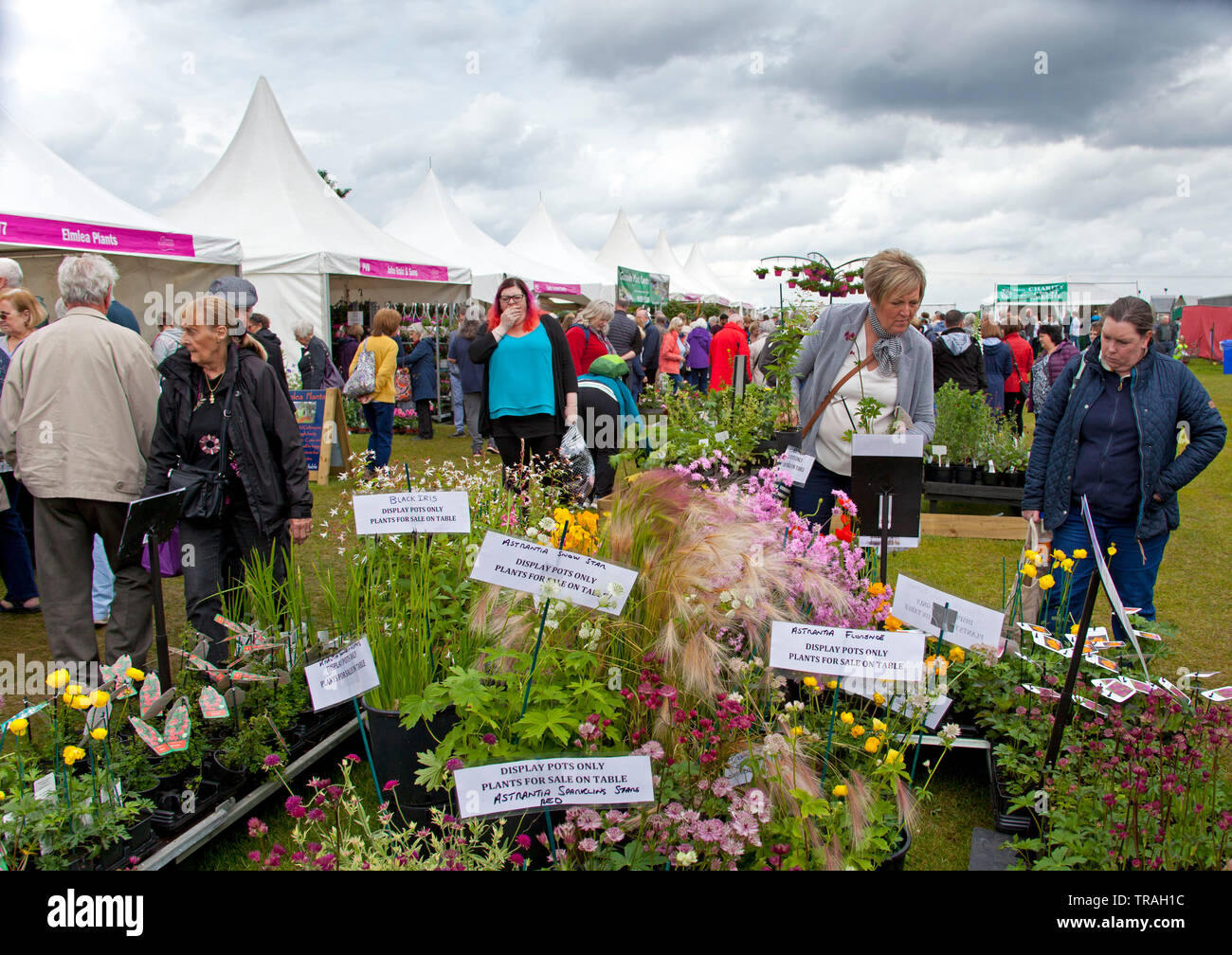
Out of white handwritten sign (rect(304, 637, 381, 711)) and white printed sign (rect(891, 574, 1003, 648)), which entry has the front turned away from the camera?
white printed sign (rect(891, 574, 1003, 648))

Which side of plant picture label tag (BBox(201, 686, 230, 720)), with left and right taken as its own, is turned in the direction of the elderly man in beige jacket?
back

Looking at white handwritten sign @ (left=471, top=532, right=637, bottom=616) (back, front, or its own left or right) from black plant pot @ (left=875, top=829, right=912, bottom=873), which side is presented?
left

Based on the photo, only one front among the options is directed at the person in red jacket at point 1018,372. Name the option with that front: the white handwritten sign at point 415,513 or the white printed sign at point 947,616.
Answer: the white printed sign at point 947,616

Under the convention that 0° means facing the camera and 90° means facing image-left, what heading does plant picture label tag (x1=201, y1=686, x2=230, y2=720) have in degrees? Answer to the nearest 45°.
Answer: approximately 0°

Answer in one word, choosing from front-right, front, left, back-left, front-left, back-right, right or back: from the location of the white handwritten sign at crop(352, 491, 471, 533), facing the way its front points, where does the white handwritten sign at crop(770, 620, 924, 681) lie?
front-left

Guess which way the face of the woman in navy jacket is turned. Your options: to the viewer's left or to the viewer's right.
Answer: to the viewer's left

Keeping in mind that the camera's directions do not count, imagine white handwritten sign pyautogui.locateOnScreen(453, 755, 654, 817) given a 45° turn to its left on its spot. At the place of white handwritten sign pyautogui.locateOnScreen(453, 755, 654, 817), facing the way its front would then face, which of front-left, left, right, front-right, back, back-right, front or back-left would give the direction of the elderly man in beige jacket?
back

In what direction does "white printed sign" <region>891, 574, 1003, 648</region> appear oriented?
away from the camera

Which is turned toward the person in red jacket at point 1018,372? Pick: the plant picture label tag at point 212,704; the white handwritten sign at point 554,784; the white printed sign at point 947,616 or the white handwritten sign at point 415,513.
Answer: the white printed sign at point 947,616

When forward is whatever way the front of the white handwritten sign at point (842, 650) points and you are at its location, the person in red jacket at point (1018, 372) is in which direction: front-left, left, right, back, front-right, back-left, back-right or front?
back
